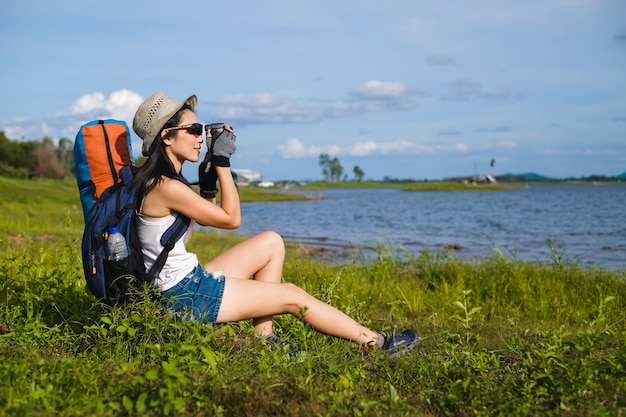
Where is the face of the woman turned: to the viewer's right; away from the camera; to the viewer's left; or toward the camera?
to the viewer's right

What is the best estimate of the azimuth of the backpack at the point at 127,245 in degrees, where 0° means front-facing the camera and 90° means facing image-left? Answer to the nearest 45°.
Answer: approximately 90°

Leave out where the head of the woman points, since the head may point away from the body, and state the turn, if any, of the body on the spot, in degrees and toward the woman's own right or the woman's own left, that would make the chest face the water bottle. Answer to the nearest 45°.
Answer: approximately 135° to the woman's own right

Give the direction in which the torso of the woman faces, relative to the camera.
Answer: to the viewer's right
